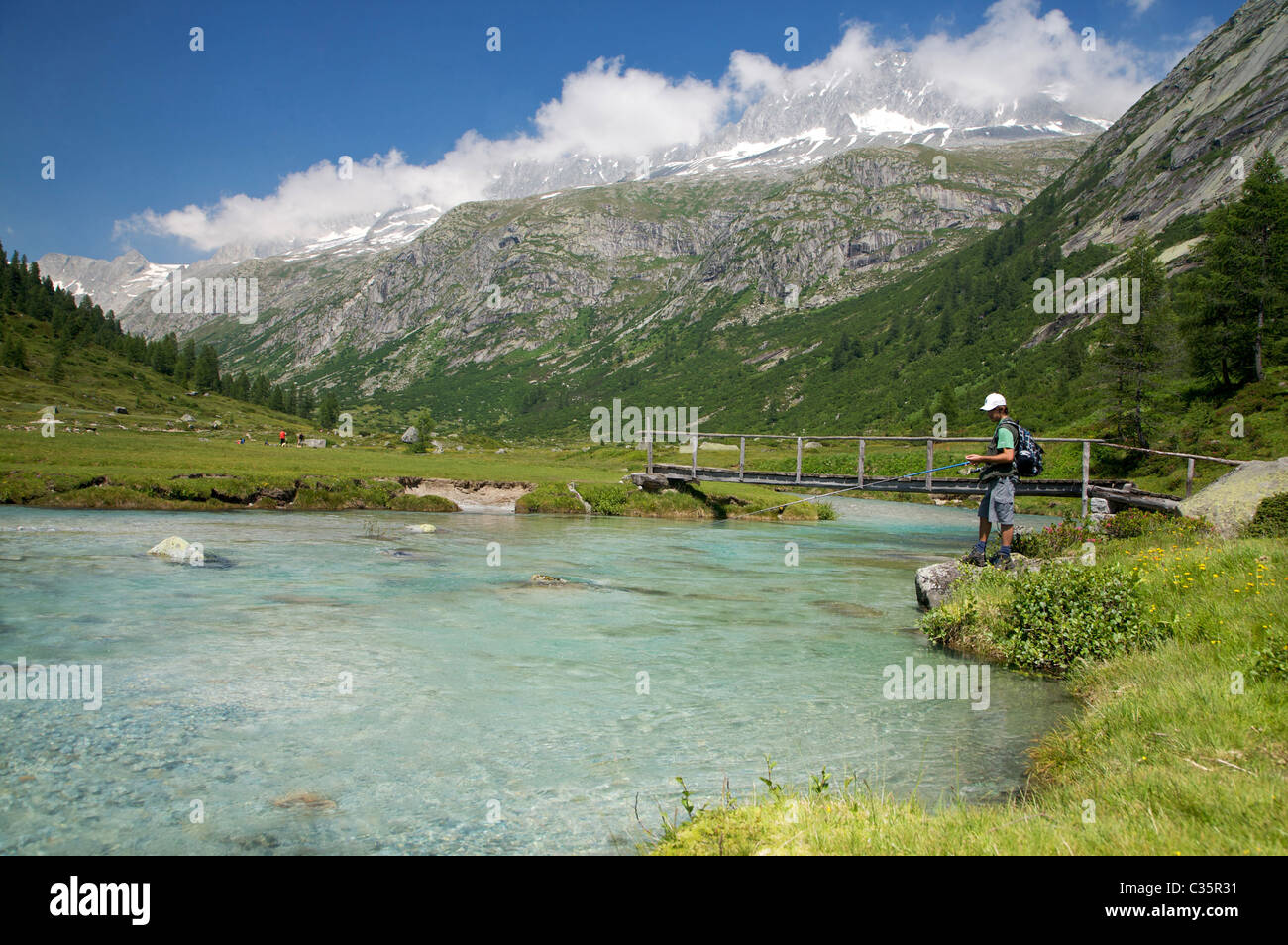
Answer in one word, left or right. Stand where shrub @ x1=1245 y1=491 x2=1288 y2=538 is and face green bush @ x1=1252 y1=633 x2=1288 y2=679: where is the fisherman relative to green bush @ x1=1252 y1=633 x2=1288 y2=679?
right

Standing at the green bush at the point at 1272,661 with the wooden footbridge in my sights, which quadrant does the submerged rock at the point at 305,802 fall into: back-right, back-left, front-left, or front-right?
back-left

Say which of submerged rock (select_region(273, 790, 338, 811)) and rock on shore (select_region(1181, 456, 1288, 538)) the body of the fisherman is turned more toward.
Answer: the submerged rock

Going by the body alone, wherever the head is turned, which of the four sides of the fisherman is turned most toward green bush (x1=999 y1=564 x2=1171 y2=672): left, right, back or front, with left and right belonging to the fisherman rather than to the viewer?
left

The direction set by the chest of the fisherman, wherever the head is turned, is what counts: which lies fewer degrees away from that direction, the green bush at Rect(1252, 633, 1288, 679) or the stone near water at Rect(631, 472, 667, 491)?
the stone near water

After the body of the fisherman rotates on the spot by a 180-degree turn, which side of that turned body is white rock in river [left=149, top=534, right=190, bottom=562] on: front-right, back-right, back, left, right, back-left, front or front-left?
back

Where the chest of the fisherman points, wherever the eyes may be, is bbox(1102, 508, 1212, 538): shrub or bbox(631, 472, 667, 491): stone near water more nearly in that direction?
the stone near water

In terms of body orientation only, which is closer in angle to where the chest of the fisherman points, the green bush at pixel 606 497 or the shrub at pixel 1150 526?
the green bush

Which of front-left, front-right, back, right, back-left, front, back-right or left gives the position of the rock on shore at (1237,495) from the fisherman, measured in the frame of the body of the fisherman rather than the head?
back-right

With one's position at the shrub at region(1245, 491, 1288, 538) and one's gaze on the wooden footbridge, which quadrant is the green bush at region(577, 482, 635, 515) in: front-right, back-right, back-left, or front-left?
front-left

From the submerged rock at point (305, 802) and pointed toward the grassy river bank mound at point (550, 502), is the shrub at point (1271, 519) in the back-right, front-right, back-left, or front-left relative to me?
front-right

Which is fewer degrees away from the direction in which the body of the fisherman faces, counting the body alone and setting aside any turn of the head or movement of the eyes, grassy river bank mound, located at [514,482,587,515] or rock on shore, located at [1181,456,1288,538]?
the grassy river bank mound

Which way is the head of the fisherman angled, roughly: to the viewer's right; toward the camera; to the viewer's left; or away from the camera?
to the viewer's left

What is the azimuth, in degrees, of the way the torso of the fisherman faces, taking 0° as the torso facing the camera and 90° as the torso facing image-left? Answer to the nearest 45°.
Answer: approximately 90°
